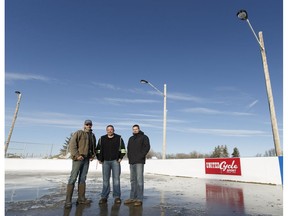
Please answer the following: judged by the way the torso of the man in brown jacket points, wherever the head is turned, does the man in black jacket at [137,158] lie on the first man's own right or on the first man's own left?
on the first man's own left

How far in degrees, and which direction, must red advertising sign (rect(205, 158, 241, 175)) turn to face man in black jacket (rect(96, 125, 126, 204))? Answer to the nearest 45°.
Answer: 0° — it already faces them

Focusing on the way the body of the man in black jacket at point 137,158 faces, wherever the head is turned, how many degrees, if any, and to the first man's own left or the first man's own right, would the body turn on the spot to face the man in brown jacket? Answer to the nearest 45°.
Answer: approximately 45° to the first man's own right

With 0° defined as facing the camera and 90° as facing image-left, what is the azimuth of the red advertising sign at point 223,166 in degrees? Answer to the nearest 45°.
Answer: approximately 0°

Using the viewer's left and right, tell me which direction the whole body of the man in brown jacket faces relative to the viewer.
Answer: facing the viewer and to the right of the viewer

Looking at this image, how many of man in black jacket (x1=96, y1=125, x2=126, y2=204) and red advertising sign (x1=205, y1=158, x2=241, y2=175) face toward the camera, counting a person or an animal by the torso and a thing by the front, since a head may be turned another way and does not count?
2

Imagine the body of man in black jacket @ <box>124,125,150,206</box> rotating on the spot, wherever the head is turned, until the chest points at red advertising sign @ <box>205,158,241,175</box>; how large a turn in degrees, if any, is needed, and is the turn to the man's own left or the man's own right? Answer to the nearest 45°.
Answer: approximately 180°

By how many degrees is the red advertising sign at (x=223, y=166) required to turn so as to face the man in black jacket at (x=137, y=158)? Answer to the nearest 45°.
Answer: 0° — it already faces them
